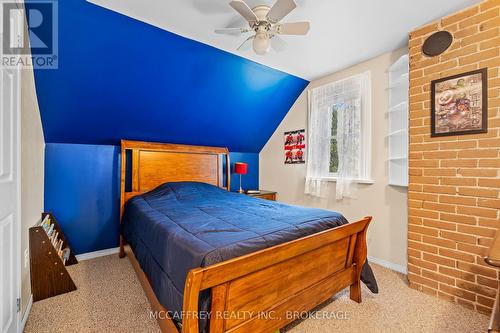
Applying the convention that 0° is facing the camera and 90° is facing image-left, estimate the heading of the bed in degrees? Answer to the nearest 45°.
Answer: approximately 315°

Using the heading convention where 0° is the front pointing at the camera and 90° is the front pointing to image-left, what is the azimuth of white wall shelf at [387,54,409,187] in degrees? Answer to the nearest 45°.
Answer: approximately 45°

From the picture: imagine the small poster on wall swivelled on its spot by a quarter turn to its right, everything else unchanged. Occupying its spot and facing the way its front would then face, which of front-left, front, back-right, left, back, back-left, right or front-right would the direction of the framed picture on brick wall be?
back

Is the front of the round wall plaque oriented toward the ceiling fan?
yes

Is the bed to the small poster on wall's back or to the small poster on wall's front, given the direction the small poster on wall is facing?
to the front

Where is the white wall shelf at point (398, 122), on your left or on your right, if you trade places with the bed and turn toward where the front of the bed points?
on your left

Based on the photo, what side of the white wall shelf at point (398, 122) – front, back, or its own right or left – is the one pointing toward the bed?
front

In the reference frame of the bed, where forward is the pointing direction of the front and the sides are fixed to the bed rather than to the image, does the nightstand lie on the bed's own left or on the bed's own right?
on the bed's own left

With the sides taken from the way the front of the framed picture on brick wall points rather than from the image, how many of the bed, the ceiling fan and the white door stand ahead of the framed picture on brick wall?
3

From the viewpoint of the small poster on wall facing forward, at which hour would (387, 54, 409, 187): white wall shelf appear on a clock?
The white wall shelf is roughly at 9 o'clock from the small poster on wall.

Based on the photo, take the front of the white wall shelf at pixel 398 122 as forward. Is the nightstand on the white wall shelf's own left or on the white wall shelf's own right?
on the white wall shelf's own right

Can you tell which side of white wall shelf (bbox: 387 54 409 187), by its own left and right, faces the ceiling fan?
front

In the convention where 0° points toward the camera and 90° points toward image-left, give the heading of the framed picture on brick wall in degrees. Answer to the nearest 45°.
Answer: approximately 45°
